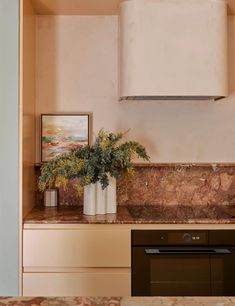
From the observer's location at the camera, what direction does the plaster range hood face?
facing the viewer

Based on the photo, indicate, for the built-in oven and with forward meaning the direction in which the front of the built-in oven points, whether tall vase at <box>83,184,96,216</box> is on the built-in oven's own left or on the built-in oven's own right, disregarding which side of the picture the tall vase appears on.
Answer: on the built-in oven's own right

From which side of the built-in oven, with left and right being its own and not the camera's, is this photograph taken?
front

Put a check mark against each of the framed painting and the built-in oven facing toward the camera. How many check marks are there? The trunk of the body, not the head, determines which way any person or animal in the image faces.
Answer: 2

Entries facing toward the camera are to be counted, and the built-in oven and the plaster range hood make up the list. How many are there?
2

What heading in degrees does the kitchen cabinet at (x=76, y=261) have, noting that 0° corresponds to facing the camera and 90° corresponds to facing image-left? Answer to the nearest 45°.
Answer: approximately 0°
